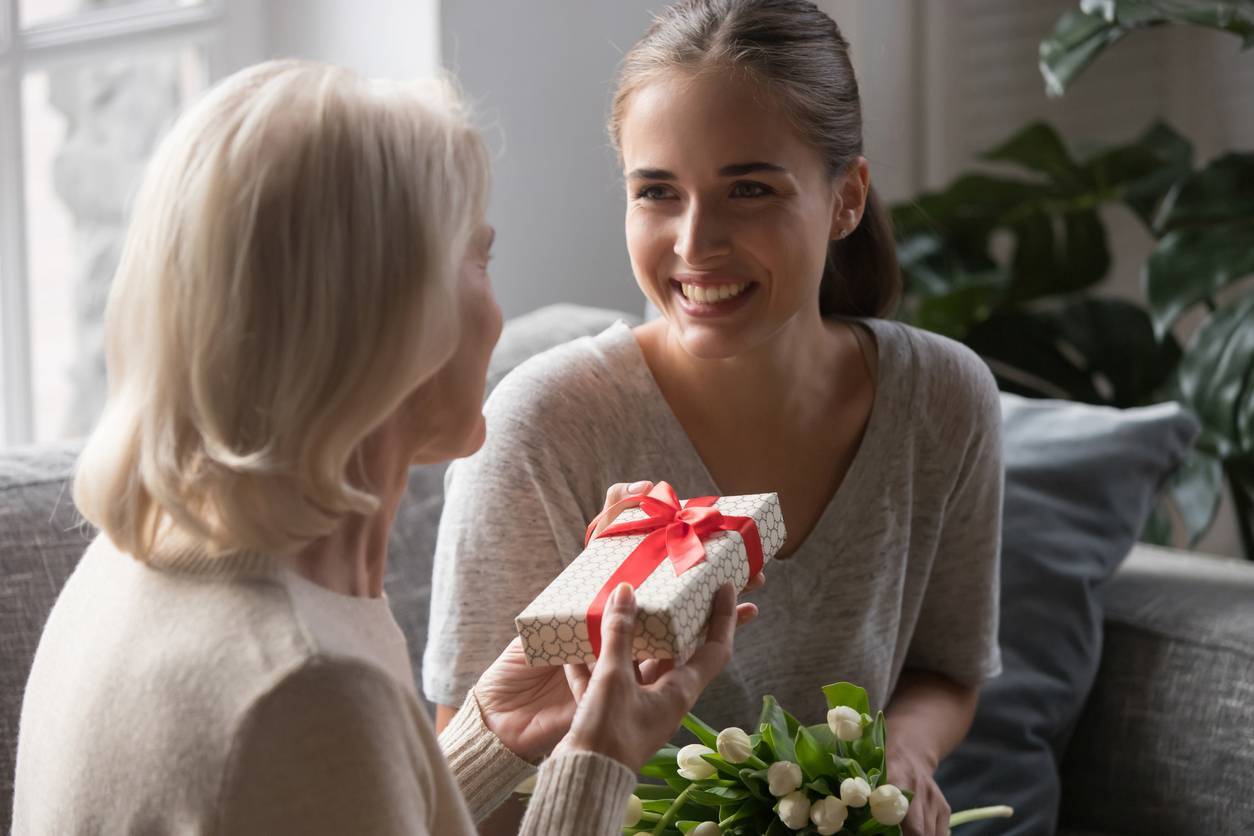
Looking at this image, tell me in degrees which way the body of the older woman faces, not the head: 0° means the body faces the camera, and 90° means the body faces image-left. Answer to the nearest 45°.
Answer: approximately 225°

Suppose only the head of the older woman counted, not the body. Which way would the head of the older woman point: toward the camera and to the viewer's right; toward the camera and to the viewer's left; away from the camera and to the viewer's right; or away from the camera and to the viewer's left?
away from the camera and to the viewer's right

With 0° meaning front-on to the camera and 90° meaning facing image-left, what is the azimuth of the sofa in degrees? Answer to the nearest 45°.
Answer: approximately 0°
